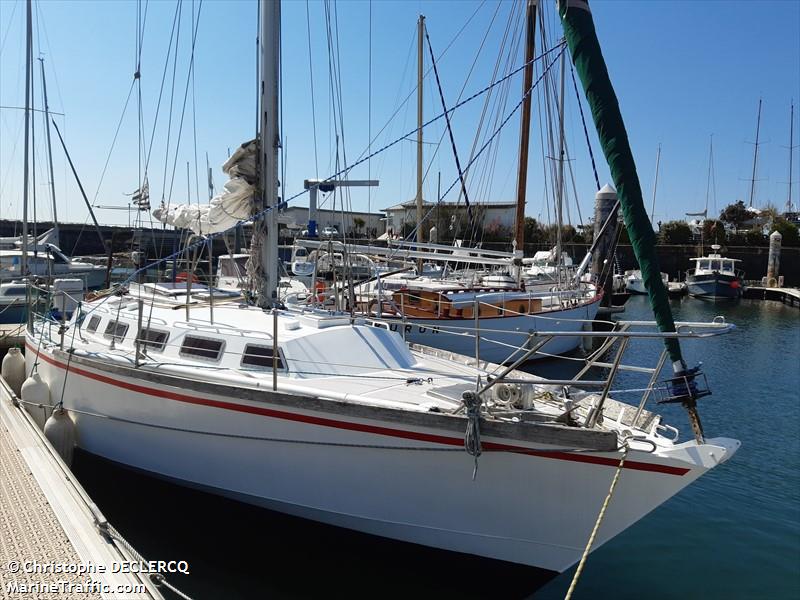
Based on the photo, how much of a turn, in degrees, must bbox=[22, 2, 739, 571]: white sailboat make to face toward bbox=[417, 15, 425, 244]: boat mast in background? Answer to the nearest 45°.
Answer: approximately 135° to its left

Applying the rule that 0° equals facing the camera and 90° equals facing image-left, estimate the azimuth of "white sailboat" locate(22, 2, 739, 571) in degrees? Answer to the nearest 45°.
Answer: approximately 315°

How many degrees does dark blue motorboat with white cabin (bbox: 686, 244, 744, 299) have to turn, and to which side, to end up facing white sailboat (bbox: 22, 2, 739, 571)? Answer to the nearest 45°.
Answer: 0° — it already faces it

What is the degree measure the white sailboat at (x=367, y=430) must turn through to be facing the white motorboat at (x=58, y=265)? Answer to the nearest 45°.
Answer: approximately 180°

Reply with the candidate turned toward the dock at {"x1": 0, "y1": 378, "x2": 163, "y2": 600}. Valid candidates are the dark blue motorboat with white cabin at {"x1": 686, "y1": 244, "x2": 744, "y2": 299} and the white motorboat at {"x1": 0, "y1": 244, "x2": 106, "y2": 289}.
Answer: the dark blue motorboat with white cabin at {"x1": 686, "y1": 244, "x2": 744, "y2": 299}

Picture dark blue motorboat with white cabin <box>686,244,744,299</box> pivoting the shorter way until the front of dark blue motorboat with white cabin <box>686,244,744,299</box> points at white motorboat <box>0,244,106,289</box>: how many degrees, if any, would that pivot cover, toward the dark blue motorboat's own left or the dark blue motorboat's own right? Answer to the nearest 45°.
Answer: approximately 45° to the dark blue motorboat's own right

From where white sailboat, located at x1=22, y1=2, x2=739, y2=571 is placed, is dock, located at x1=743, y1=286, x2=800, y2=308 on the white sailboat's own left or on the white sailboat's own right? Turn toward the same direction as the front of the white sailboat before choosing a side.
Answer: on the white sailboat's own left
